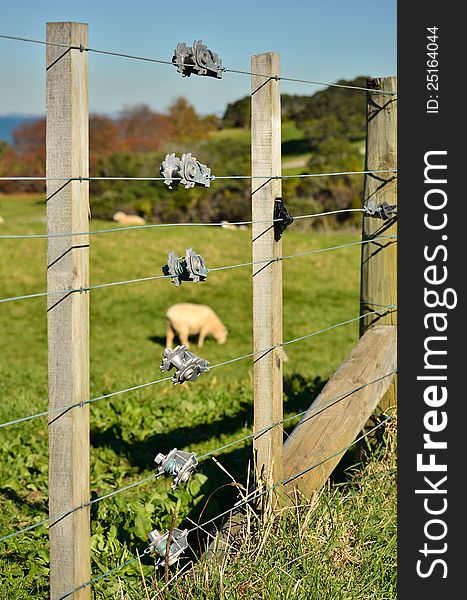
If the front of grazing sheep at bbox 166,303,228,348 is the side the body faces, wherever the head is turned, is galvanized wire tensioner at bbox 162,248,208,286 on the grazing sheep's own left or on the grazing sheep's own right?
on the grazing sheep's own right

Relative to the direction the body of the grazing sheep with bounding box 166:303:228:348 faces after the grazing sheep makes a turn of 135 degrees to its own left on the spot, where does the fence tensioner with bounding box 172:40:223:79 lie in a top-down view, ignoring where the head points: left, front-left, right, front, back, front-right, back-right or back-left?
back-left

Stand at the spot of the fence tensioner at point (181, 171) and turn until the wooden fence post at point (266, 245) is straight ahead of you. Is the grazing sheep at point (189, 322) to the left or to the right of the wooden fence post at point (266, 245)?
left

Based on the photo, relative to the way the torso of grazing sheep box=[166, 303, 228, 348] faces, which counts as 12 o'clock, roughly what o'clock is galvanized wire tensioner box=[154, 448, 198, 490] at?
The galvanized wire tensioner is roughly at 3 o'clock from the grazing sheep.

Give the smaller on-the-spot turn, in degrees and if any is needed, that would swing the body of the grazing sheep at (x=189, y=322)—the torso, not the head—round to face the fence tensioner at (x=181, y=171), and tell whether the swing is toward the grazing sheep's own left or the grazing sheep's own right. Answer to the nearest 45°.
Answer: approximately 90° to the grazing sheep's own right

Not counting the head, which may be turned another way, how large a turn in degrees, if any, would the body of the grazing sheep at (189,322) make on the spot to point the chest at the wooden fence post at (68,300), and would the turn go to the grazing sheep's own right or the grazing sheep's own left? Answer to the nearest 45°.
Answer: approximately 90° to the grazing sheep's own right

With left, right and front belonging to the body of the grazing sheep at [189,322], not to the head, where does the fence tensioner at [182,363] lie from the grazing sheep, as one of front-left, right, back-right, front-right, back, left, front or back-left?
right

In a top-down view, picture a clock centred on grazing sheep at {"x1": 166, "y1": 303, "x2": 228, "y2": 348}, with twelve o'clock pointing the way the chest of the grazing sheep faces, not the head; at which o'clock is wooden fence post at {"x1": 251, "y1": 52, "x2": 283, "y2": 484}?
The wooden fence post is roughly at 3 o'clock from the grazing sheep.

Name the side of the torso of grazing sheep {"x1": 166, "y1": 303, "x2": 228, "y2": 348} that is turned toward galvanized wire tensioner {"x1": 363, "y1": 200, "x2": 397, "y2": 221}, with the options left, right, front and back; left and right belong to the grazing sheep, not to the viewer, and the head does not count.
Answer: right

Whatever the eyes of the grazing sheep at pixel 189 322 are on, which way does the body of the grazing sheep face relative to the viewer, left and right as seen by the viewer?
facing to the right of the viewer

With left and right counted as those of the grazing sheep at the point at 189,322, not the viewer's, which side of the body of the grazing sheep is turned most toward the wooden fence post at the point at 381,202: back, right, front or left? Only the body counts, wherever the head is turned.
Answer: right

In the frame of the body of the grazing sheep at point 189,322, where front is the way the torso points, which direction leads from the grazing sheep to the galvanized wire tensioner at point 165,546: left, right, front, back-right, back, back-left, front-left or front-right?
right
